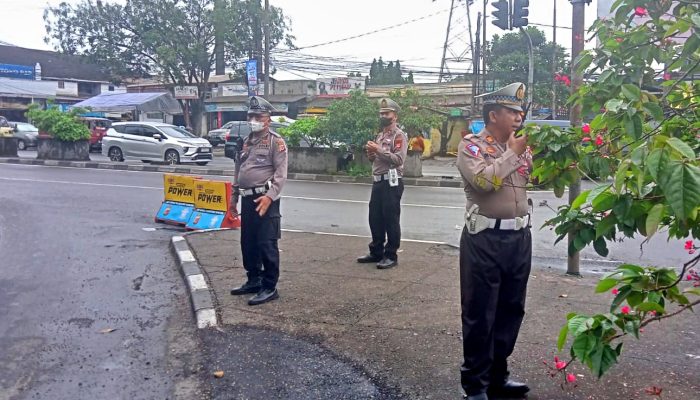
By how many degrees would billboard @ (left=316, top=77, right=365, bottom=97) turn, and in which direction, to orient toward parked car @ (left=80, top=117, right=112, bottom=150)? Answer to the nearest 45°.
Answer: approximately 45° to its right

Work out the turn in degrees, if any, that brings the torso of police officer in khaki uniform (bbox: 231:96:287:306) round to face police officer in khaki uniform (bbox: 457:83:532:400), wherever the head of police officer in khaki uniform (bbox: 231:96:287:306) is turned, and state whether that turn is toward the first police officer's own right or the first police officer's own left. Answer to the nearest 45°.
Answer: approximately 90° to the first police officer's own left

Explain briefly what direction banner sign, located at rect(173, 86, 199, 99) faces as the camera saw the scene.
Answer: facing the viewer

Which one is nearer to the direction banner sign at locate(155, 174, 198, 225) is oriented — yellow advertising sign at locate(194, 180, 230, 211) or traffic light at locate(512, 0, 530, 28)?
the yellow advertising sign

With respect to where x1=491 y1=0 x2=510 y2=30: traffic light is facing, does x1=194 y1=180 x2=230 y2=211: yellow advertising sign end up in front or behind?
in front

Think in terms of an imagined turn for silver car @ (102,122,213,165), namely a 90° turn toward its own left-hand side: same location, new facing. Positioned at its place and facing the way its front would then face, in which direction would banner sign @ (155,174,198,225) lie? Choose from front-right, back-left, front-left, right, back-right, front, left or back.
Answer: back-right

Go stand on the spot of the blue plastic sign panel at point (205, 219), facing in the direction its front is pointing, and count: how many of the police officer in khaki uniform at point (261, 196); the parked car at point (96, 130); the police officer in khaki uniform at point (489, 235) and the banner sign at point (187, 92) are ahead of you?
2

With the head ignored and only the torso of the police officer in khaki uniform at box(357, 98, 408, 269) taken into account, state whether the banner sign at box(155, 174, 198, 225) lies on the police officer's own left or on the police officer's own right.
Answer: on the police officer's own right

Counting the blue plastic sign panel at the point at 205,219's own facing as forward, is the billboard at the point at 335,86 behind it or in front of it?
behind

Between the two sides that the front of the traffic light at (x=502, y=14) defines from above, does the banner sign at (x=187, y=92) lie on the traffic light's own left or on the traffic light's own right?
on the traffic light's own right

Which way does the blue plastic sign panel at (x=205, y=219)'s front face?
toward the camera
